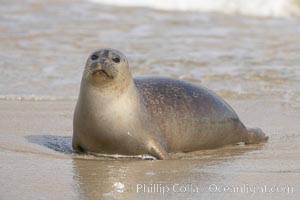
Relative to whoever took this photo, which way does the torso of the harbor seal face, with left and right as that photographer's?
facing the viewer and to the left of the viewer
